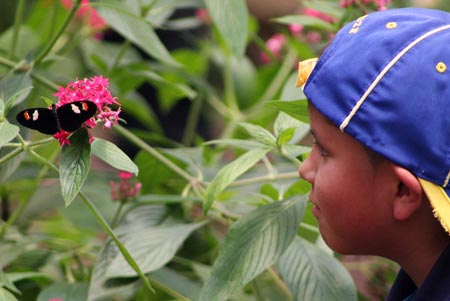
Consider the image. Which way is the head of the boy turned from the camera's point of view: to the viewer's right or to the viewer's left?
to the viewer's left

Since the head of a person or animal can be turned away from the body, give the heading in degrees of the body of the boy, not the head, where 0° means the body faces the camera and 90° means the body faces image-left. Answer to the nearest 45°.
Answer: approximately 90°
